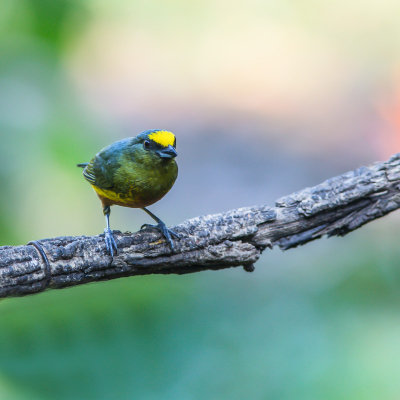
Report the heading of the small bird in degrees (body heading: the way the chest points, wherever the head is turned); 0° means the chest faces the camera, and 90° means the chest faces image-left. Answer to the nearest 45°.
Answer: approximately 315°
